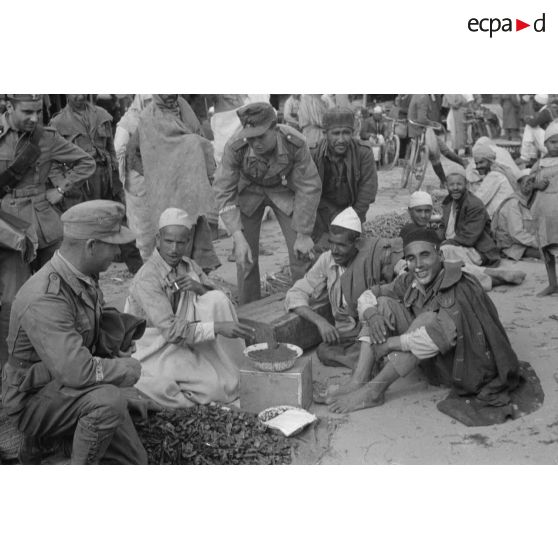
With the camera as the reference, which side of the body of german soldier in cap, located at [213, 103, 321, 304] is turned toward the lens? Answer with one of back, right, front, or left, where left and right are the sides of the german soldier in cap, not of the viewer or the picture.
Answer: front

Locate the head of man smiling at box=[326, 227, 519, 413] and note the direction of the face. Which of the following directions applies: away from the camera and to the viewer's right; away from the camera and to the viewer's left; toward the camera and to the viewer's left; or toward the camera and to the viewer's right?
toward the camera and to the viewer's left

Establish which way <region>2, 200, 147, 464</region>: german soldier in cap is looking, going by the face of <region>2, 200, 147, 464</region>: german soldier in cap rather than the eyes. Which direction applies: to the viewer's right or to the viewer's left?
to the viewer's right

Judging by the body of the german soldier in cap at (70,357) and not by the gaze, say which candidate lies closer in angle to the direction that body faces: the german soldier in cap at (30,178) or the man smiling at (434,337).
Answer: the man smiling

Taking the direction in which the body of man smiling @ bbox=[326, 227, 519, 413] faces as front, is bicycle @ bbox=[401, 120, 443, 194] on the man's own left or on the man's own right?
on the man's own right

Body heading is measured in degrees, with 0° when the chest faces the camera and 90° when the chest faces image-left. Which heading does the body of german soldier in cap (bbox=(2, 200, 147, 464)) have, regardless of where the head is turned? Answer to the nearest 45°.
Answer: approximately 270°

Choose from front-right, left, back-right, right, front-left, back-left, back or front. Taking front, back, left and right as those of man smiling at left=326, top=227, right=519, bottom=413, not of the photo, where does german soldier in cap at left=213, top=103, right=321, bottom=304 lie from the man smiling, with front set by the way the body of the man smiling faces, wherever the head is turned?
right

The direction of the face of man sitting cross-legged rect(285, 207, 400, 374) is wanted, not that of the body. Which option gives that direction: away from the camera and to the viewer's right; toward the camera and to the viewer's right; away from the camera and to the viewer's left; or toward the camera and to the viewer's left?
toward the camera and to the viewer's left

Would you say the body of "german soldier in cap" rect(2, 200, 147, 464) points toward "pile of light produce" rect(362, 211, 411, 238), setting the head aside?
no

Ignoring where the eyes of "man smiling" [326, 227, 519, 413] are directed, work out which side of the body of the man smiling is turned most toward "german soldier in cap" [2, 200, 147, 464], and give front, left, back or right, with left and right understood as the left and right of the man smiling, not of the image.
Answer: front

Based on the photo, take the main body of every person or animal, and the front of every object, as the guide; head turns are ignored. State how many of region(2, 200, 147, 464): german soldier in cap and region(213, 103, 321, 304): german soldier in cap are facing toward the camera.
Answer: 1

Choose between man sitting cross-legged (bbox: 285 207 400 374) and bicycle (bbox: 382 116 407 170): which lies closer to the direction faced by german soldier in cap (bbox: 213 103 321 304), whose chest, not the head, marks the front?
the man sitting cross-legged

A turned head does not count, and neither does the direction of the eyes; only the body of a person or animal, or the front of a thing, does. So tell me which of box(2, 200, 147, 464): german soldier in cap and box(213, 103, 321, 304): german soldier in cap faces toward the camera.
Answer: box(213, 103, 321, 304): german soldier in cap

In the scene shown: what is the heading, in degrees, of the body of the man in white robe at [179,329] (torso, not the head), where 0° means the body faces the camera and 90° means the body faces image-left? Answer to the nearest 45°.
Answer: approximately 315°

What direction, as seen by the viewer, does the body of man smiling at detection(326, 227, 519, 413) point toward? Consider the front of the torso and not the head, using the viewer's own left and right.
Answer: facing the viewer and to the left of the viewer

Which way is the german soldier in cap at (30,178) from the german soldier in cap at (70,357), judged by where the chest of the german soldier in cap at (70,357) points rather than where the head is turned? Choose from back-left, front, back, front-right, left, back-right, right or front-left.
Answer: left

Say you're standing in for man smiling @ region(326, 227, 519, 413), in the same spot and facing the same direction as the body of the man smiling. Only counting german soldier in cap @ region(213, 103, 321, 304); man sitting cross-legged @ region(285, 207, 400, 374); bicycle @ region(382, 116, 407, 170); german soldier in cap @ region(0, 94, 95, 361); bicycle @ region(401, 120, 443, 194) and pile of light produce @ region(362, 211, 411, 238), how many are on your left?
0

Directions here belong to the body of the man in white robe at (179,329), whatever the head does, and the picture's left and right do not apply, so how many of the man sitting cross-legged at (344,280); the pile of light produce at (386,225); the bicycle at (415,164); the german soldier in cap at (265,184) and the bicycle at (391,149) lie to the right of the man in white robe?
0

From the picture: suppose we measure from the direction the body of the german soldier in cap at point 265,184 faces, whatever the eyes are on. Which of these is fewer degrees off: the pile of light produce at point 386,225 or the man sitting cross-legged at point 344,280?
the man sitting cross-legged

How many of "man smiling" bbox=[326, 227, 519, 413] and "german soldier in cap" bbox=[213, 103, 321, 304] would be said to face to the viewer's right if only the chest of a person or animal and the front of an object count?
0

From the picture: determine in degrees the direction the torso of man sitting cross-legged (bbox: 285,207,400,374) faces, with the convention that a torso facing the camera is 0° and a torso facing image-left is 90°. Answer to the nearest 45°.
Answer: approximately 45°

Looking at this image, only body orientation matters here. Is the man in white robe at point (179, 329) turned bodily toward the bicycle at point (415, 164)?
no
